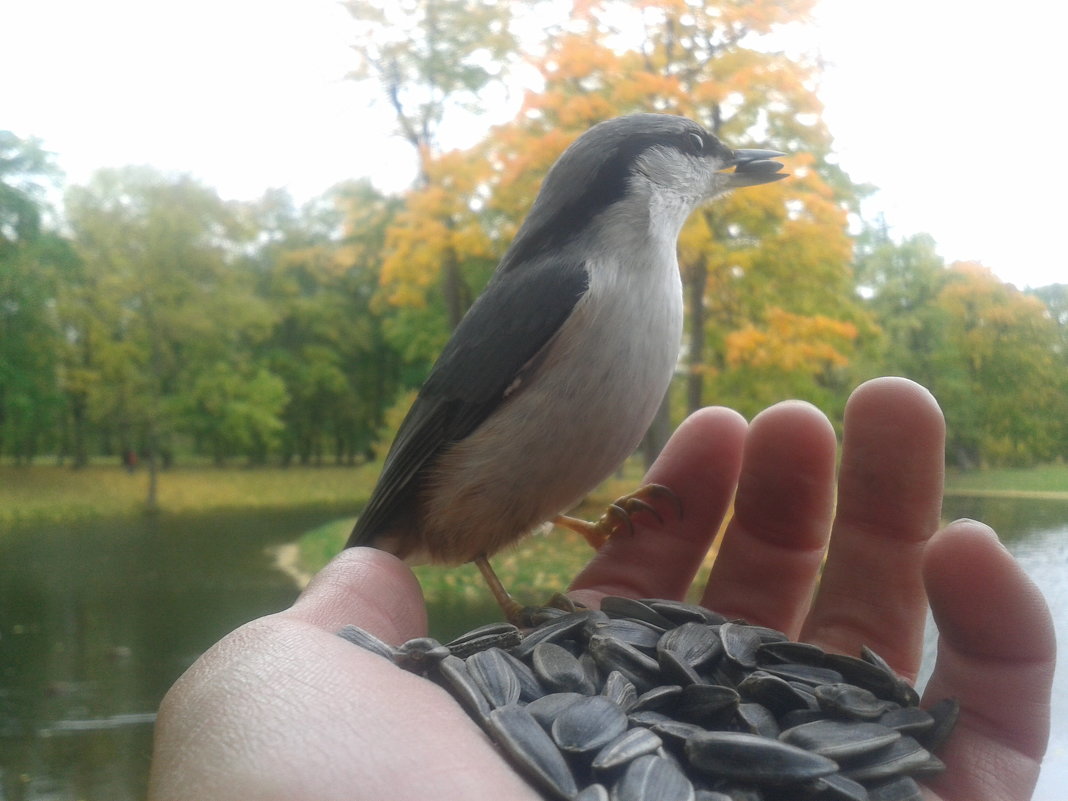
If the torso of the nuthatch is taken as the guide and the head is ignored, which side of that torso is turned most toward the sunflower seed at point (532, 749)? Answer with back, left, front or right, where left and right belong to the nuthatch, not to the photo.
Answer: right

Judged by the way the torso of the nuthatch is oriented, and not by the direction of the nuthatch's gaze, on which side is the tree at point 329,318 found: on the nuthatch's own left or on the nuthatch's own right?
on the nuthatch's own left

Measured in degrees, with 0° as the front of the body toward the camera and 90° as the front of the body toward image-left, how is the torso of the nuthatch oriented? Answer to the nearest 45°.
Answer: approximately 270°
